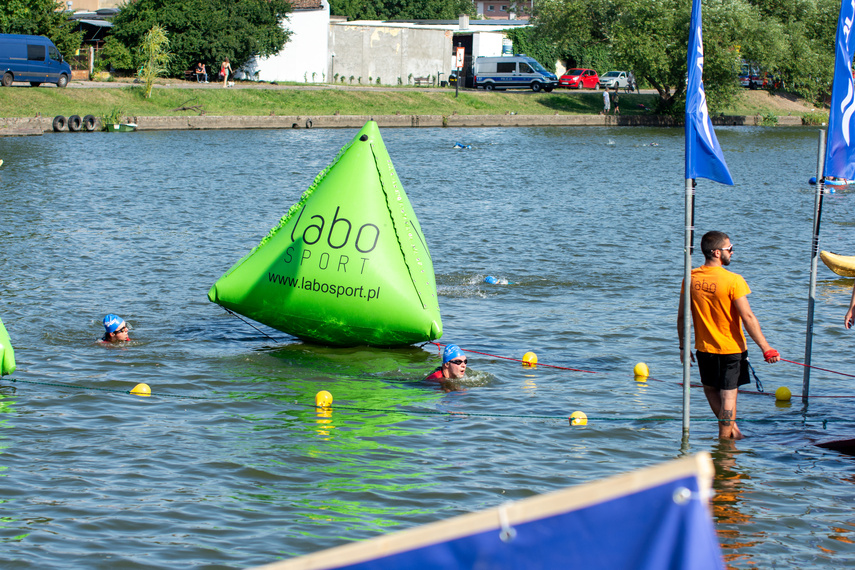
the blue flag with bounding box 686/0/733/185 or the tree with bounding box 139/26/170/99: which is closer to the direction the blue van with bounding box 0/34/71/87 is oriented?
the tree

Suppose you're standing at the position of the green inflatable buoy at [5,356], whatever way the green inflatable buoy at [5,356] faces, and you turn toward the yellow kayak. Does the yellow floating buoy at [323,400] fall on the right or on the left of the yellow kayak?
right

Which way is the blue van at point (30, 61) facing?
to the viewer's right

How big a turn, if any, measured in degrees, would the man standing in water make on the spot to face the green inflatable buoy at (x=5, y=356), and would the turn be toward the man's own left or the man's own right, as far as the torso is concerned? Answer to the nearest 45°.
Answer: approximately 135° to the man's own left

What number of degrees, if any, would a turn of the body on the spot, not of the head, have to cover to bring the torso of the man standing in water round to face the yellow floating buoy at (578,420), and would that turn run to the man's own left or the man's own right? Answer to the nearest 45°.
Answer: approximately 90° to the man's own left

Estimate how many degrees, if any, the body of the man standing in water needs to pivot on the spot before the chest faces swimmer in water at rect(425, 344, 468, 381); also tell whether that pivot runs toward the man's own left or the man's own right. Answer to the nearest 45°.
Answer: approximately 90° to the man's own left

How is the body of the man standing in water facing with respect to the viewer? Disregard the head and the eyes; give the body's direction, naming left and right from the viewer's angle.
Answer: facing away from the viewer and to the right of the viewer

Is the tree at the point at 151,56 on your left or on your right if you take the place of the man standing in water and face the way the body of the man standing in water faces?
on your left

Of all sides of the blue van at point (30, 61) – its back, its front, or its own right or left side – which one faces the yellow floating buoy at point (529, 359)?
right
